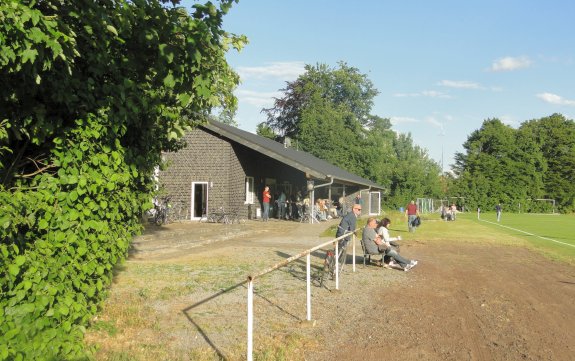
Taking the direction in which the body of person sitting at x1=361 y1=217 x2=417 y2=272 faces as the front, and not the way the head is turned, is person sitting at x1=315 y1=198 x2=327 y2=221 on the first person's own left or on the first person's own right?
on the first person's own left

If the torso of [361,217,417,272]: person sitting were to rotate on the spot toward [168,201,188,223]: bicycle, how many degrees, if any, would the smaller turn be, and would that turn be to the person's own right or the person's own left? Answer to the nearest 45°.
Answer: approximately 135° to the person's own left

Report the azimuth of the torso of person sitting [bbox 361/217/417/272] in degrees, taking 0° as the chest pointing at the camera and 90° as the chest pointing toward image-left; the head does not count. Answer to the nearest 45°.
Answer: approximately 270°

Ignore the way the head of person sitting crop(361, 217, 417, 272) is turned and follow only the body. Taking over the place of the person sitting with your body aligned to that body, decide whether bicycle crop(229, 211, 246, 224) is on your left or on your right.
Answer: on your left

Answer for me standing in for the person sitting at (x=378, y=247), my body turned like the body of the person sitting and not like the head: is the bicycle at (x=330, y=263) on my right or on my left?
on my right

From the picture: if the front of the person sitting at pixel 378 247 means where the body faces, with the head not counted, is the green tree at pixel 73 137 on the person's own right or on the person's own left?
on the person's own right
